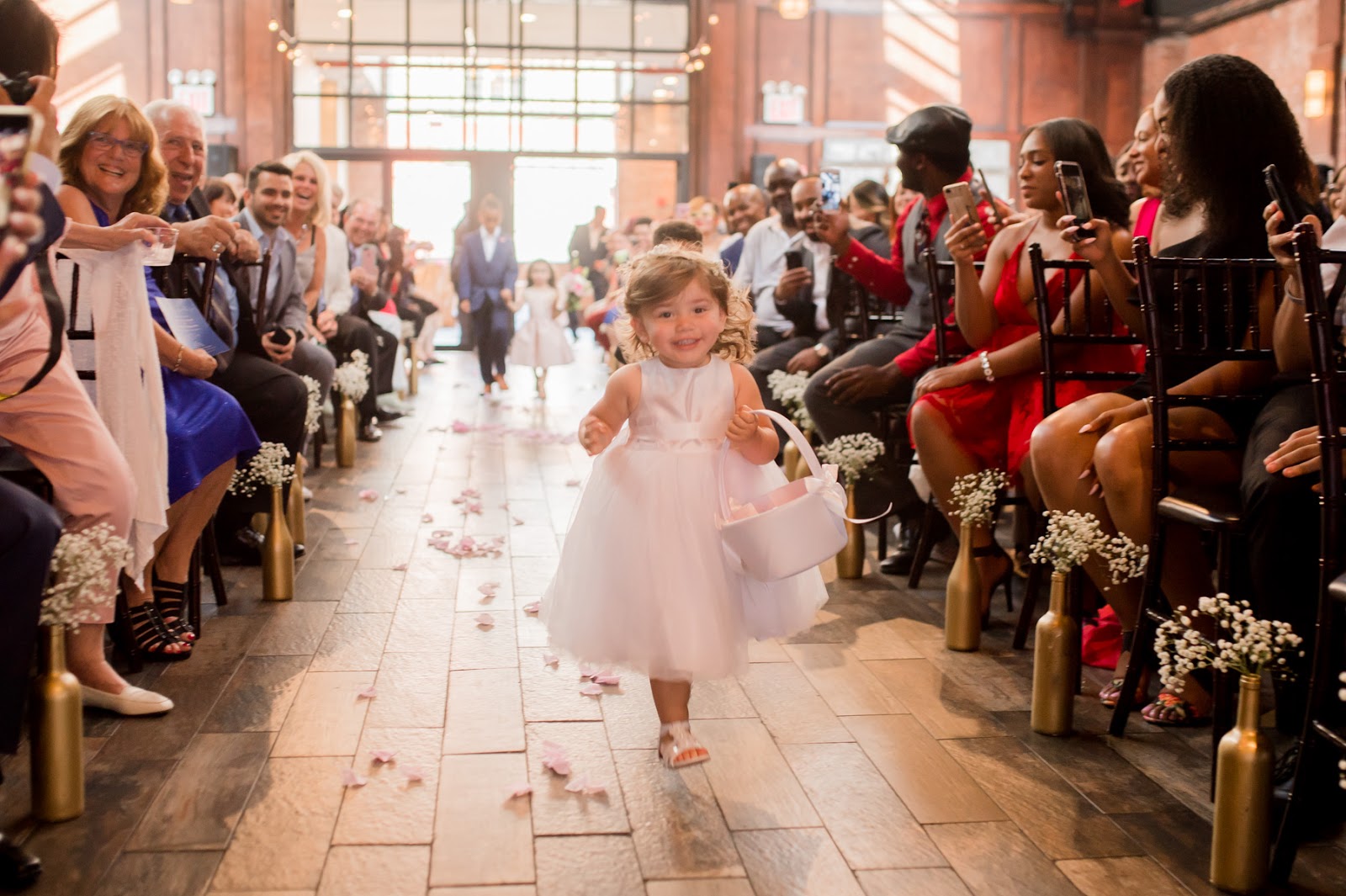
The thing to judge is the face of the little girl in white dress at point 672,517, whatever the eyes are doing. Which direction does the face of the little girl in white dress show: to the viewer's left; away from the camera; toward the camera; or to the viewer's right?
toward the camera

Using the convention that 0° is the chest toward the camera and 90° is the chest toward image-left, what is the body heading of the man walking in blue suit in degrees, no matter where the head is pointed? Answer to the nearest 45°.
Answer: approximately 0°

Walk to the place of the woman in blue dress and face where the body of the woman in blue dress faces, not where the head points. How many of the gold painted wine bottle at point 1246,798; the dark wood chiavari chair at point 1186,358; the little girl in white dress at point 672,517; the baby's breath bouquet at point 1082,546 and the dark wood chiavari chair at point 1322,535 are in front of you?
5

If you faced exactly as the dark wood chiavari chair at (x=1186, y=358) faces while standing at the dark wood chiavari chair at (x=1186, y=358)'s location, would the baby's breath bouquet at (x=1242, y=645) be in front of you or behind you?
in front

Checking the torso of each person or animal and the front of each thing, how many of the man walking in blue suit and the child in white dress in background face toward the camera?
2

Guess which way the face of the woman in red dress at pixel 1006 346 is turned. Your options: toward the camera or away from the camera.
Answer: toward the camera

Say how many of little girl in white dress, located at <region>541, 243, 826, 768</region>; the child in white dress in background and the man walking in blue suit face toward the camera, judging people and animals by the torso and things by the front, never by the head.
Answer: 3

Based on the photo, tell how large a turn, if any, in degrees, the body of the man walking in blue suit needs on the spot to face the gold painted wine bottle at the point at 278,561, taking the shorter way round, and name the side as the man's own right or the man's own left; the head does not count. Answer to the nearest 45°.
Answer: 0° — they already face it

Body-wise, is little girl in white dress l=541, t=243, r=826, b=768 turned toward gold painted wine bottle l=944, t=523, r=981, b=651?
no

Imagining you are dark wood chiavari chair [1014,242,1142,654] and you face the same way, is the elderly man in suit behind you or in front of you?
behind

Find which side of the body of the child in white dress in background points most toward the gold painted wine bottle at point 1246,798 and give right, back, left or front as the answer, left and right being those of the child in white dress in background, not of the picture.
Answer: front

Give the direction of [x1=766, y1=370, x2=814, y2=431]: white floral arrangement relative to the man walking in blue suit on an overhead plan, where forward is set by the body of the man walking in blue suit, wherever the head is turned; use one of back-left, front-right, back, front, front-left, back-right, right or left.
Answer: front

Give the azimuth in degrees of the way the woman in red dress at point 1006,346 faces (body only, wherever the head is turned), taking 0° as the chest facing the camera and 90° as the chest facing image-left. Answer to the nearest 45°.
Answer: approximately 45°

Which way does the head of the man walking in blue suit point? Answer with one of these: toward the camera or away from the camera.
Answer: toward the camera

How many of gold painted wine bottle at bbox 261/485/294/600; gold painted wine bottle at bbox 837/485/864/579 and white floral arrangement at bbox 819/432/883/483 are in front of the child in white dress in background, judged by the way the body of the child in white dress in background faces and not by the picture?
3

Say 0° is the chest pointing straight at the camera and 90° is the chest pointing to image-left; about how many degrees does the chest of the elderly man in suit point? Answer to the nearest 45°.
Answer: approximately 315°

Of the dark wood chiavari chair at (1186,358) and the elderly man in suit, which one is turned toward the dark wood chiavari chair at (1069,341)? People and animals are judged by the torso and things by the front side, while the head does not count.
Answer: the elderly man in suit
